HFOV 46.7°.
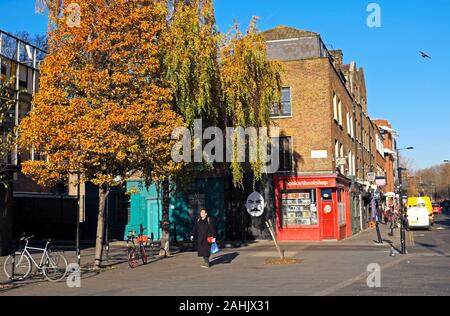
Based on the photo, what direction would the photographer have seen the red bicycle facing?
facing the viewer and to the left of the viewer

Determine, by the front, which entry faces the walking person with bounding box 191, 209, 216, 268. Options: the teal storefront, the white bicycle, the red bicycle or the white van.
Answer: the teal storefront

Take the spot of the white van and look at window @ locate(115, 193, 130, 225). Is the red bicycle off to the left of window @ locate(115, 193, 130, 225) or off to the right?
left

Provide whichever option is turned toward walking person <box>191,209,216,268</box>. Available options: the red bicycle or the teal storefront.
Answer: the teal storefront

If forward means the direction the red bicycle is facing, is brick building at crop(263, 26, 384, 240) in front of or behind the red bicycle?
behind

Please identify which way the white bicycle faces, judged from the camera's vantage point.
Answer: facing to the left of the viewer

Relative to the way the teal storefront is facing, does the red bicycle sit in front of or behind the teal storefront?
in front

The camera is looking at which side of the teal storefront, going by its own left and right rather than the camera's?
front
